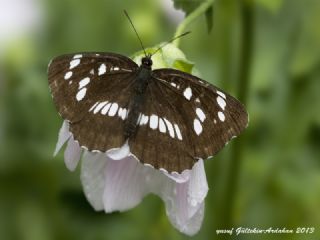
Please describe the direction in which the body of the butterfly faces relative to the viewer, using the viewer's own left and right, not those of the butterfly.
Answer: facing away from the viewer
